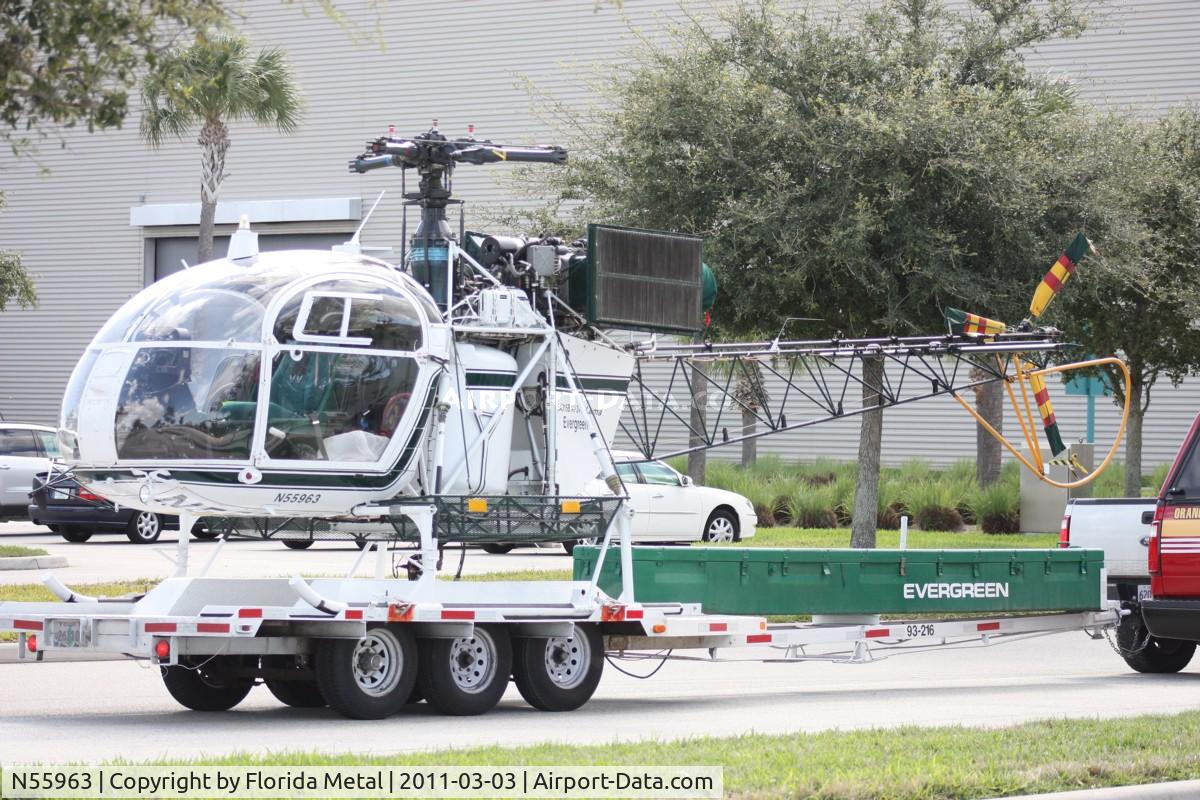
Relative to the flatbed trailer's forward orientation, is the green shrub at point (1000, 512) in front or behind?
in front

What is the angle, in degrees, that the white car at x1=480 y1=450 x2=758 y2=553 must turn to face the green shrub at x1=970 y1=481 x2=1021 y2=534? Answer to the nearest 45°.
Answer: approximately 45° to its left

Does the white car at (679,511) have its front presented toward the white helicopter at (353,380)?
no

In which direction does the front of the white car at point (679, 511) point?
to the viewer's right

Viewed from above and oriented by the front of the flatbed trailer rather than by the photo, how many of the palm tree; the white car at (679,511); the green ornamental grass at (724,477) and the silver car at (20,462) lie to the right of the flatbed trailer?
0

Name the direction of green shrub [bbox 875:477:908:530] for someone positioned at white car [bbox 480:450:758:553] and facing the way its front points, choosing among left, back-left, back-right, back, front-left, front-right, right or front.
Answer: front-left

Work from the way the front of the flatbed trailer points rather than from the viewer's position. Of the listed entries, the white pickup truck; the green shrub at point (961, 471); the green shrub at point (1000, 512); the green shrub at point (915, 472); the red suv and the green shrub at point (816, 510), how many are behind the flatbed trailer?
0

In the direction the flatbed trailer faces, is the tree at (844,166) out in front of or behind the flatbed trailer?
in front

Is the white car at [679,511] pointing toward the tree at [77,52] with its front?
no

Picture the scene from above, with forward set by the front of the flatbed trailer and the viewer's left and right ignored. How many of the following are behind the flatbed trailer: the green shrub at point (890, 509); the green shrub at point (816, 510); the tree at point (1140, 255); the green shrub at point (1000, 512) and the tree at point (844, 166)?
0

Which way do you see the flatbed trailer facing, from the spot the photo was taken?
facing away from the viewer and to the right of the viewer
